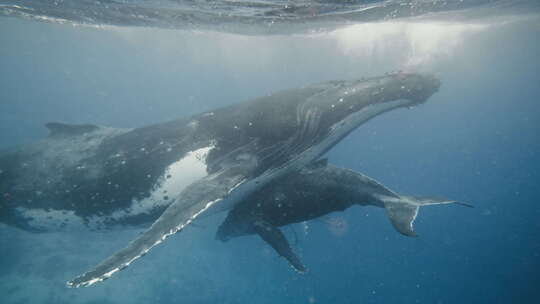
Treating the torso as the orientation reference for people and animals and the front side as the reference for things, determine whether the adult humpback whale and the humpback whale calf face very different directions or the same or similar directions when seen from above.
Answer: very different directions

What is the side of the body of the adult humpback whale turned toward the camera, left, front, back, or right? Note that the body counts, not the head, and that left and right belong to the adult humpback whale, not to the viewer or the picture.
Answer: right

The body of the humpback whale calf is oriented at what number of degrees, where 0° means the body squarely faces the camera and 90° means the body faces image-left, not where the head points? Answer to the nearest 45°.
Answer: approximately 90°
